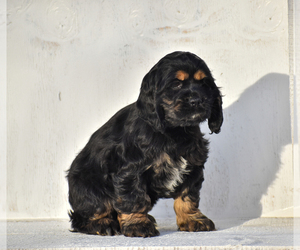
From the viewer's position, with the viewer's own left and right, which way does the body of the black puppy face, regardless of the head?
facing the viewer and to the right of the viewer
